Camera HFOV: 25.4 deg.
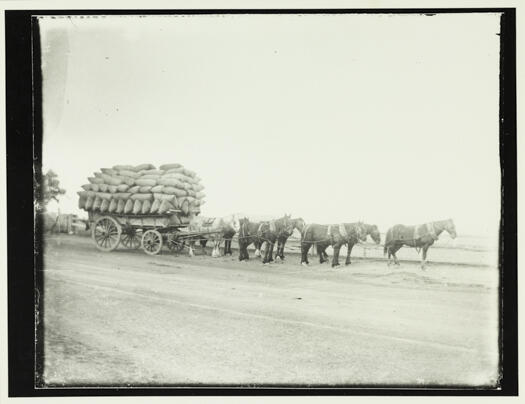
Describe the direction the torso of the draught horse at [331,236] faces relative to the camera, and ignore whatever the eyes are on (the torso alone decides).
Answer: to the viewer's right

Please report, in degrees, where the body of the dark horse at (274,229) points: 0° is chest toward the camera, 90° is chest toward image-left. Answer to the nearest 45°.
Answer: approximately 270°

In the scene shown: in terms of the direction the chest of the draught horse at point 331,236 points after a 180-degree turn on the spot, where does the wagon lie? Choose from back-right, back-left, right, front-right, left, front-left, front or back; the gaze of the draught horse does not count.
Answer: front

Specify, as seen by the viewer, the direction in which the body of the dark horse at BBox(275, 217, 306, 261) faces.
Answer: to the viewer's right

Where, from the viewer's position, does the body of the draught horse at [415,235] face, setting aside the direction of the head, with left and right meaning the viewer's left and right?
facing to the right of the viewer

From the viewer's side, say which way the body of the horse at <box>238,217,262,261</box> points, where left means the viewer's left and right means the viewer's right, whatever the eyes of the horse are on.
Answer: facing to the right of the viewer
